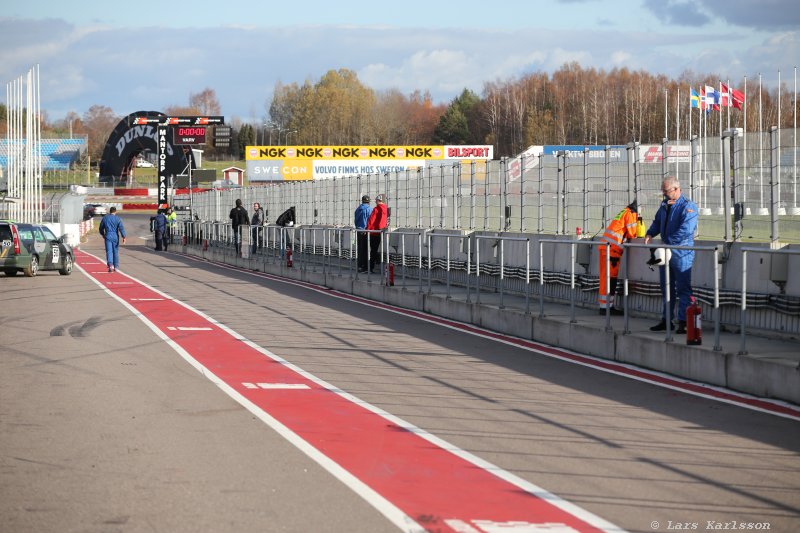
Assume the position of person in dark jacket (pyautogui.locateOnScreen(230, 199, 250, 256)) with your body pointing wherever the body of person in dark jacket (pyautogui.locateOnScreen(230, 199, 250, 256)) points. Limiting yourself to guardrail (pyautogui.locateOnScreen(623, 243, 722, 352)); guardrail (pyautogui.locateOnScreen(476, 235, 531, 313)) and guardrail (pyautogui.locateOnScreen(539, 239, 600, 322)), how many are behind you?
3

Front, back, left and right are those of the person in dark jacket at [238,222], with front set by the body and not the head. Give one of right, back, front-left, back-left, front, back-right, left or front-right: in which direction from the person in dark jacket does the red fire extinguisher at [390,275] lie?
back

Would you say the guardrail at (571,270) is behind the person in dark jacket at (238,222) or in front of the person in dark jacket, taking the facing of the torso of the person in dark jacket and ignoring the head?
behind

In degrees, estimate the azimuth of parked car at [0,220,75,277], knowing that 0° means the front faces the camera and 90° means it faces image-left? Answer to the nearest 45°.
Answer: approximately 225°
